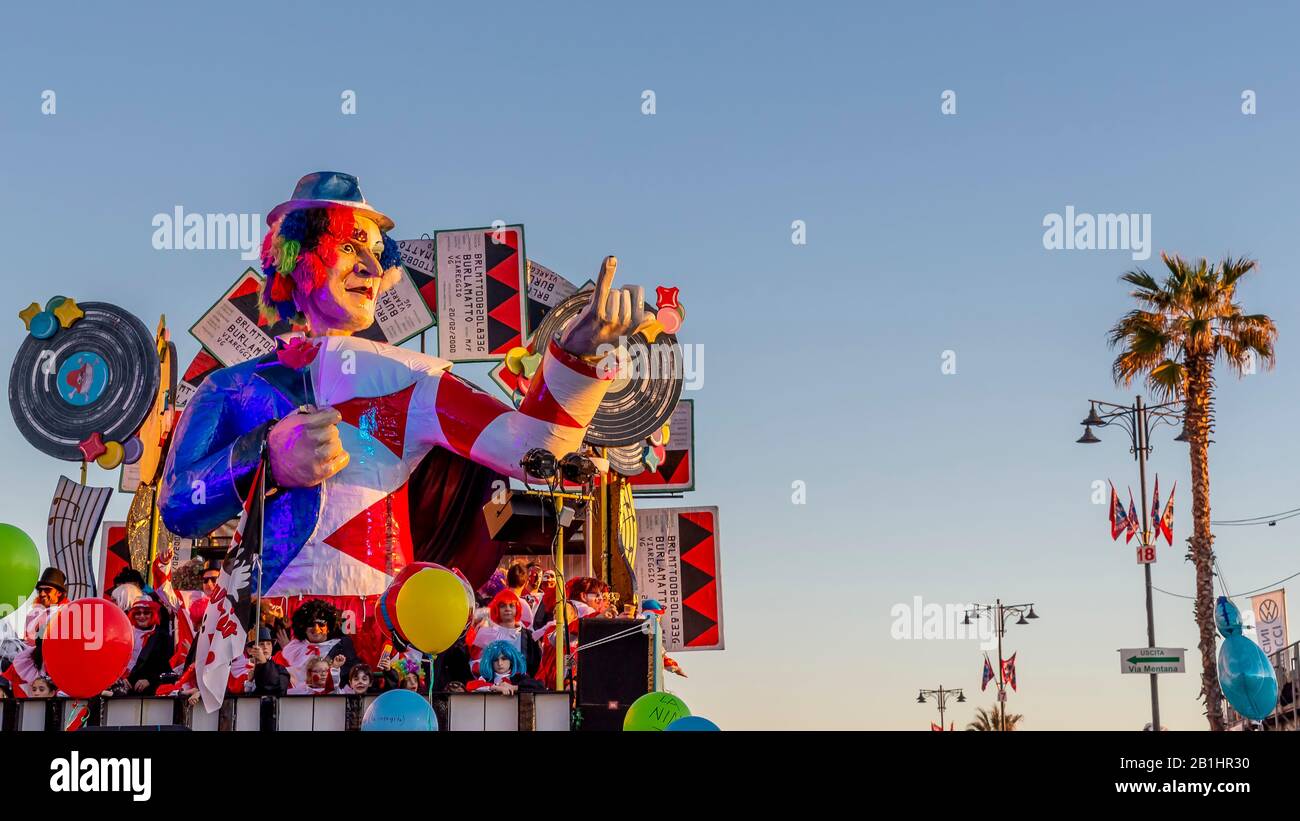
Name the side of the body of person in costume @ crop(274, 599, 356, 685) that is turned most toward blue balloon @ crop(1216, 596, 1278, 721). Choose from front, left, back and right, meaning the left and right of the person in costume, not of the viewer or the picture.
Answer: left

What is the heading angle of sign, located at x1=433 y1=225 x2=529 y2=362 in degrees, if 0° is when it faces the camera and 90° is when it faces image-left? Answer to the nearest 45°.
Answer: approximately 0°

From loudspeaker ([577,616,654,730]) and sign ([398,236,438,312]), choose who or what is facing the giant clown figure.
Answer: the sign
